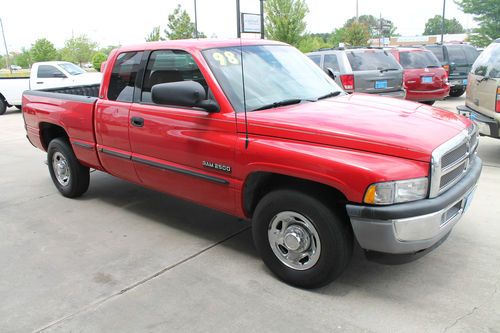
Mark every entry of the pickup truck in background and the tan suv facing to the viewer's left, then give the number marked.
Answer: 0

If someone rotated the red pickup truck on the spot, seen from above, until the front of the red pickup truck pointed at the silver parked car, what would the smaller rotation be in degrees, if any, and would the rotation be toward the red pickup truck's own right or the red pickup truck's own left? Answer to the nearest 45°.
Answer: approximately 135° to the red pickup truck's own left

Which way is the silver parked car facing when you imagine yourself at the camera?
facing away from the viewer and to the left of the viewer

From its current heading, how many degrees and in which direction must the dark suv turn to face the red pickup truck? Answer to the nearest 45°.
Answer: approximately 135° to its left

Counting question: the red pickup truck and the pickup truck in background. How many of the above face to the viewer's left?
0

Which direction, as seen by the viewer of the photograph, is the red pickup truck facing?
facing the viewer and to the right of the viewer

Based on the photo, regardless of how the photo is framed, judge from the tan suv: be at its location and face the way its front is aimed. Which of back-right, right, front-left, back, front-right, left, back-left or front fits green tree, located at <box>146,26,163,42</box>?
left

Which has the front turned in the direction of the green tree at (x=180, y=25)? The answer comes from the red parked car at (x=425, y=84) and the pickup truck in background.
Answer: the red parked car

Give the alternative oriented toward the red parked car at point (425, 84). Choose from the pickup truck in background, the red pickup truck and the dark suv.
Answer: the pickup truck in background

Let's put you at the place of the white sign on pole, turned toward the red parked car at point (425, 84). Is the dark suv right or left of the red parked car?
left

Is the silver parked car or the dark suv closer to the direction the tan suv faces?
the dark suv

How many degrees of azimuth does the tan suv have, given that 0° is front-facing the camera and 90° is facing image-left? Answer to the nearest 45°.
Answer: approximately 225°

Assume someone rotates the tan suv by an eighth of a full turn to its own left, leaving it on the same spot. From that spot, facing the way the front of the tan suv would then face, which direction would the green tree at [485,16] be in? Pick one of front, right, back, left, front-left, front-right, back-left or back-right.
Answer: front

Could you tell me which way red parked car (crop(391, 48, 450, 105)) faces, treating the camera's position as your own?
facing away from the viewer and to the left of the viewer

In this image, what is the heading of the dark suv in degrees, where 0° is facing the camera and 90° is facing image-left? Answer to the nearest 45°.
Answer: approximately 135°

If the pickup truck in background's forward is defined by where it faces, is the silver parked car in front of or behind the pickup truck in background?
in front

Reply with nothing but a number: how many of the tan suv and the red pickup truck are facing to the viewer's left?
0

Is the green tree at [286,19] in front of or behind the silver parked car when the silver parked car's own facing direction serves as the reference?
in front

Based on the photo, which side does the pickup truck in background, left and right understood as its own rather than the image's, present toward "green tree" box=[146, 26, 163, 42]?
left
